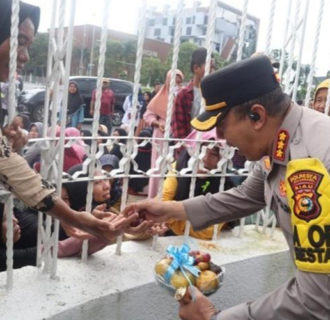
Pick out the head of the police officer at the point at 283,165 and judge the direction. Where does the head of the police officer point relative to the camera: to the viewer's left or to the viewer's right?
to the viewer's left

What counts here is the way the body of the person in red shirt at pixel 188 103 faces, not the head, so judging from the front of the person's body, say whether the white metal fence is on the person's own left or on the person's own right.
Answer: on the person's own right

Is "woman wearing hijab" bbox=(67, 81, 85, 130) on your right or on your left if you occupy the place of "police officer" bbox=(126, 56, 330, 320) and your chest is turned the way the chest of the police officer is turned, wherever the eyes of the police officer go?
on your right

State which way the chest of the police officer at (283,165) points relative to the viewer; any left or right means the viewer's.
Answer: facing to the left of the viewer

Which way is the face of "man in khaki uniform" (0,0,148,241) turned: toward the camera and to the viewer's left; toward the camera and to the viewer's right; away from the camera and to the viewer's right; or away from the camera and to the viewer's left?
toward the camera and to the viewer's right
